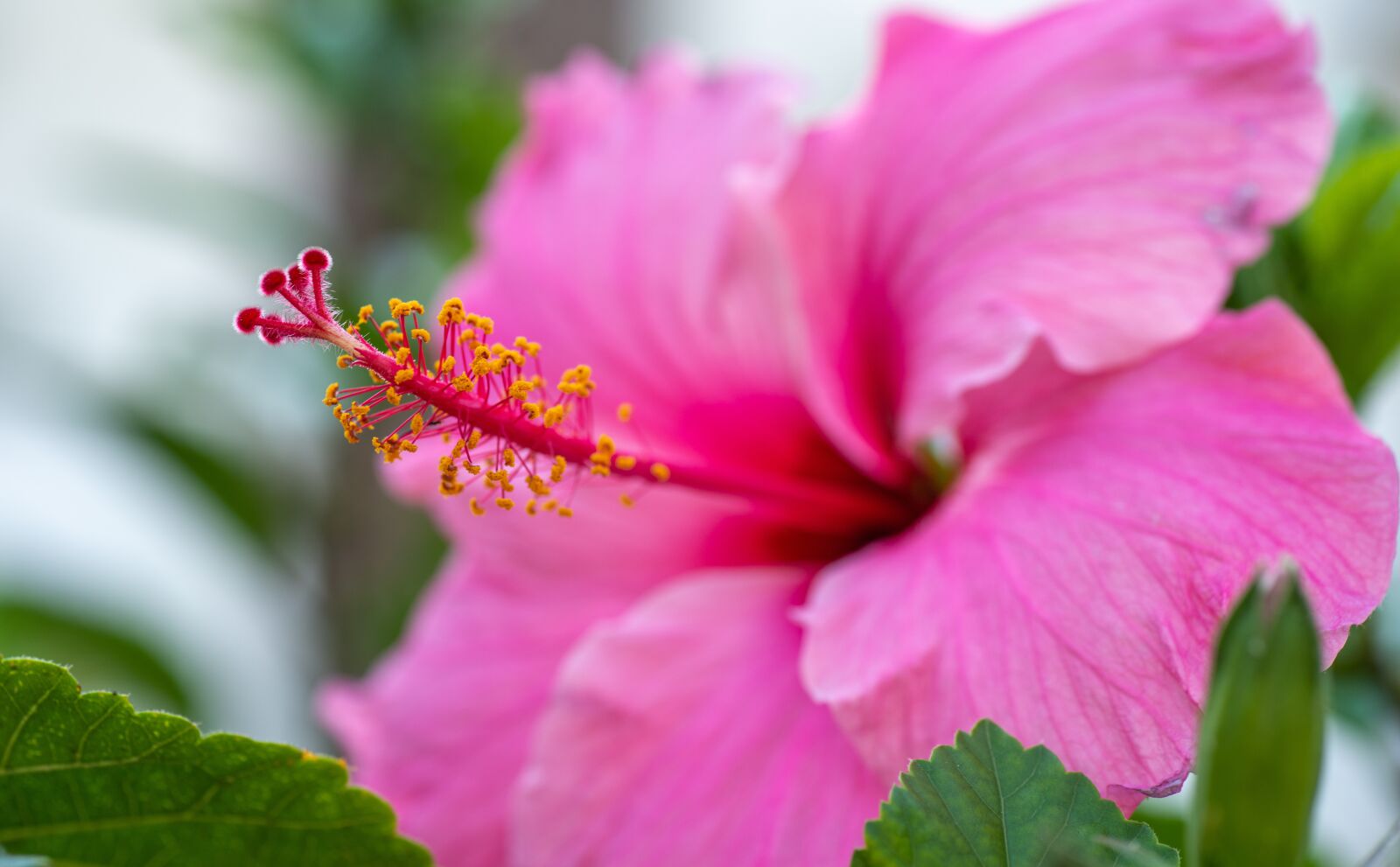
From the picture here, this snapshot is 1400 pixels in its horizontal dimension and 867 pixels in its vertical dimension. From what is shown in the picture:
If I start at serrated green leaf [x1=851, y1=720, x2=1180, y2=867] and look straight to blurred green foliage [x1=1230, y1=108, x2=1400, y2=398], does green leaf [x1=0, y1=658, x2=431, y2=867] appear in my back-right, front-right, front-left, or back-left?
back-left

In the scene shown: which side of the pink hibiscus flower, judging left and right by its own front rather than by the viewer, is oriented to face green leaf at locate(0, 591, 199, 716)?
right

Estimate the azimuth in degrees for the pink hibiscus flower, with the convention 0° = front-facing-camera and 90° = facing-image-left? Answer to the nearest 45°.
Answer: approximately 45°
